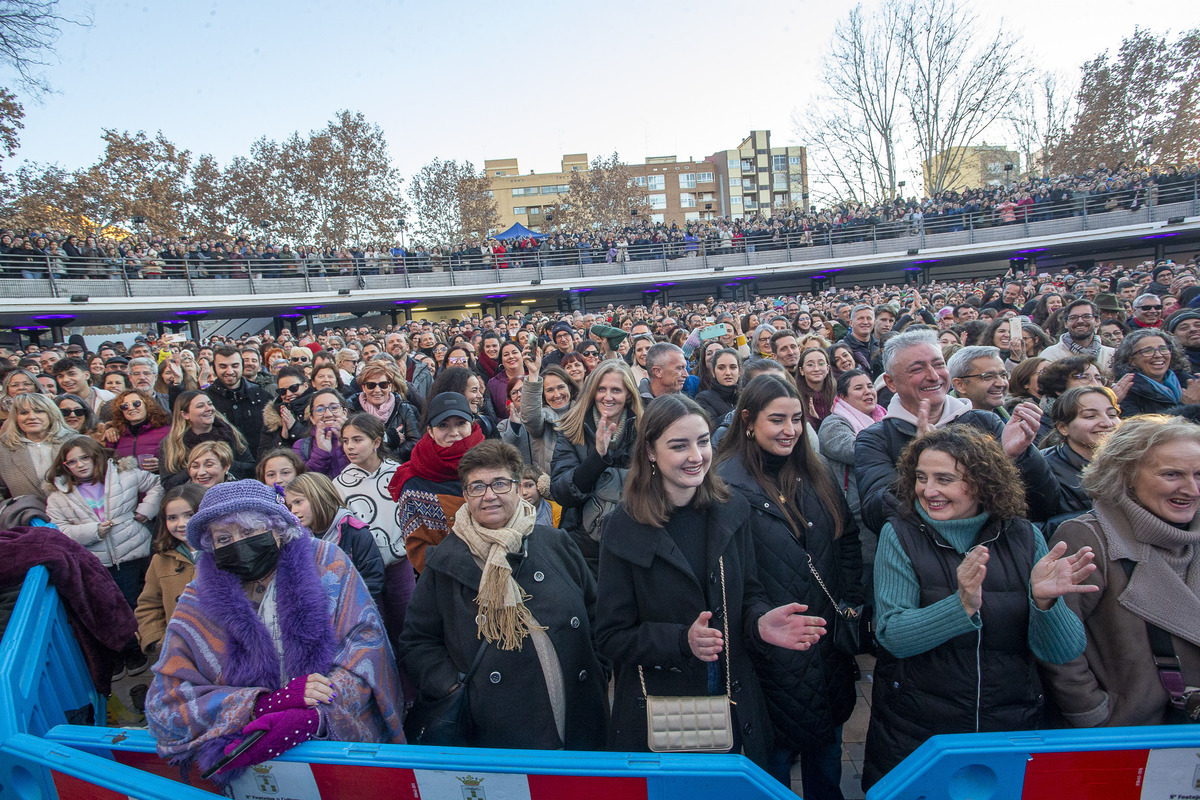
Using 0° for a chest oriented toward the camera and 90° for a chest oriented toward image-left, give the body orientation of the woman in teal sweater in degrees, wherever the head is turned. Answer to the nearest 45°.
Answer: approximately 0°

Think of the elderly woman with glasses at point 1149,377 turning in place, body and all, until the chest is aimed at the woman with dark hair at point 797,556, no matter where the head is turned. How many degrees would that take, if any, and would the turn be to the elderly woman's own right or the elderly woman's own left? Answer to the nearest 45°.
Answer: approximately 45° to the elderly woman's own right

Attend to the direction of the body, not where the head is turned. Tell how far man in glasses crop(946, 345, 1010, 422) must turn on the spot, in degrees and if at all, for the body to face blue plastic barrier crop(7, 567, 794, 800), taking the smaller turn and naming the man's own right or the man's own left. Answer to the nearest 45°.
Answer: approximately 90° to the man's own right

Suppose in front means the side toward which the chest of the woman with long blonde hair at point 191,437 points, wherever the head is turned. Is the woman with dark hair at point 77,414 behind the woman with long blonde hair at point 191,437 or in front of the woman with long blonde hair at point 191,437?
behind

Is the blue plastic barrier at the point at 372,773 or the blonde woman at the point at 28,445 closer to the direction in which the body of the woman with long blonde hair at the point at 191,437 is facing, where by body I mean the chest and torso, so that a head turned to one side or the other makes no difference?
the blue plastic barrier

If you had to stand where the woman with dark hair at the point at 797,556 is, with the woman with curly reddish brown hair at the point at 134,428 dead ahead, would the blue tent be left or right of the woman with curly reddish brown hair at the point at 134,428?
right

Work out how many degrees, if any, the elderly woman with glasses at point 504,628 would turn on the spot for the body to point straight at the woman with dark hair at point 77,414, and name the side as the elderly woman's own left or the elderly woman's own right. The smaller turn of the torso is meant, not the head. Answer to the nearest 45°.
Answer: approximately 135° to the elderly woman's own right

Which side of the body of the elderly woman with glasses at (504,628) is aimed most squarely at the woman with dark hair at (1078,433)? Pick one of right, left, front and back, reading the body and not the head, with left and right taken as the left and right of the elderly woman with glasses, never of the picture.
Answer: left

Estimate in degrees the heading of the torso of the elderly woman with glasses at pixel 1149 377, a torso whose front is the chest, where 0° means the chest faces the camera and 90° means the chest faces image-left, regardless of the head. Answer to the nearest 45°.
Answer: approximately 315°
